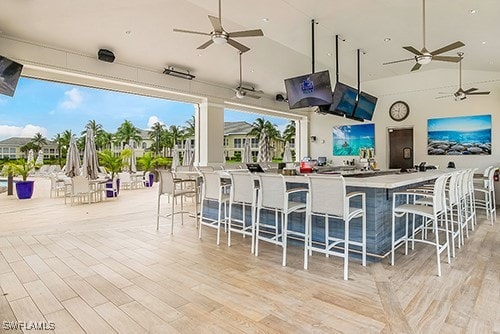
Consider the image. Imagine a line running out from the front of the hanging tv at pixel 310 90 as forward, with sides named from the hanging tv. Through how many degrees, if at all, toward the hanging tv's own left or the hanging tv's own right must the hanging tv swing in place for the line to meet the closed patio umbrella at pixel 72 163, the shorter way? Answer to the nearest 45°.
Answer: approximately 45° to the hanging tv's own right

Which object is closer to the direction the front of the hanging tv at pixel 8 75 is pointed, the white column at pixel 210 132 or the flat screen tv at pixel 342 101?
the flat screen tv

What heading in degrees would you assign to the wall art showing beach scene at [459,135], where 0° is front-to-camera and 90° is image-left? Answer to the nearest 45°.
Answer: approximately 45°

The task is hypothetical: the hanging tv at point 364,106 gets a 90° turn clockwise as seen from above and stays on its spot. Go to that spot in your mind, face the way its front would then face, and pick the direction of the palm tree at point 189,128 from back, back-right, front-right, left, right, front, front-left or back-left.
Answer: right

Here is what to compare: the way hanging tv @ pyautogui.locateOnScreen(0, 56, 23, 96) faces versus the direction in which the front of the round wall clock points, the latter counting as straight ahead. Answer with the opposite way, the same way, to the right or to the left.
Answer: to the left

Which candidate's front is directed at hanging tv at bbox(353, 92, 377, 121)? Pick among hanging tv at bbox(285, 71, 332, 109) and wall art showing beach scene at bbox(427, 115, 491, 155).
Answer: the wall art showing beach scene

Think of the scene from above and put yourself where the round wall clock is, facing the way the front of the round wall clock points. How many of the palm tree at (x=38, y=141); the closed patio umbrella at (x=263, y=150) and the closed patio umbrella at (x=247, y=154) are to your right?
3

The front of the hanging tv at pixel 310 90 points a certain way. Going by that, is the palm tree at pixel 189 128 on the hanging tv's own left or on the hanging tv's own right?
on the hanging tv's own right

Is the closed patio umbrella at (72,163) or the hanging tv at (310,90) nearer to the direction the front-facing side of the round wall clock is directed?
the hanging tv
